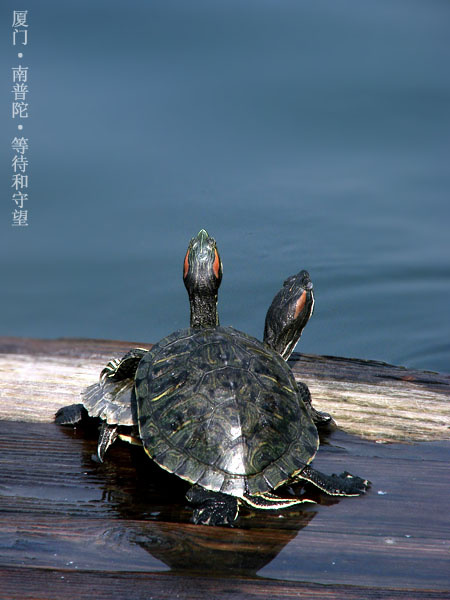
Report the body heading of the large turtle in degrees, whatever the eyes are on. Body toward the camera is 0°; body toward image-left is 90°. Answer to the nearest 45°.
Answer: approximately 225°

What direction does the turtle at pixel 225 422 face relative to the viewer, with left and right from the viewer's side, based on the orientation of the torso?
facing away from the viewer
